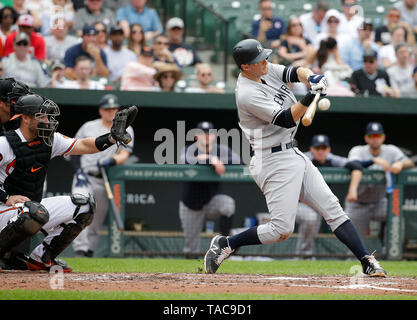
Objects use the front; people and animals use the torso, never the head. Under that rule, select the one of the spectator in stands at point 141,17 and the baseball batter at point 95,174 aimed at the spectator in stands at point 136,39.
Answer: the spectator in stands at point 141,17

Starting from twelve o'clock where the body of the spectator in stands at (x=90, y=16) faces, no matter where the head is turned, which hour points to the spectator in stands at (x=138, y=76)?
the spectator in stands at (x=138, y=76) is roughly at 11 o'clock from the spectator in stands at (x=90, y=16).

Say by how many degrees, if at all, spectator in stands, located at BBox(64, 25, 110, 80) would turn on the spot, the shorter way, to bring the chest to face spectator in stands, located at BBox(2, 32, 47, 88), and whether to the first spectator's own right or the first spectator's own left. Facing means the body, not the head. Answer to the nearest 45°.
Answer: approximately 45° to the first spectator's own right

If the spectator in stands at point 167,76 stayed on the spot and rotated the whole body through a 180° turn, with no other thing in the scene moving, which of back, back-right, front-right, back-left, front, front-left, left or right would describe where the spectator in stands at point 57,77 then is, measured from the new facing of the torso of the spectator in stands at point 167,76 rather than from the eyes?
left

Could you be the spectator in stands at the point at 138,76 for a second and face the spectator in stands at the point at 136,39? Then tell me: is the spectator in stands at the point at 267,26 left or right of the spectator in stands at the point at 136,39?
right

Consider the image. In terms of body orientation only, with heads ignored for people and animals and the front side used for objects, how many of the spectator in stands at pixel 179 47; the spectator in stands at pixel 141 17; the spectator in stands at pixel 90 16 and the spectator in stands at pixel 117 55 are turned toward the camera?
4

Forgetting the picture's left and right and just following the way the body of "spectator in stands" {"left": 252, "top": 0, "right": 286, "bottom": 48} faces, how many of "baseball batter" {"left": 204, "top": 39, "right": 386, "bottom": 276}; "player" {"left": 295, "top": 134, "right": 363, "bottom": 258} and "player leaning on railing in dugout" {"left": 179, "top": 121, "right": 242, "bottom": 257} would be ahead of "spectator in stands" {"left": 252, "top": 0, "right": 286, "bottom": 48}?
3

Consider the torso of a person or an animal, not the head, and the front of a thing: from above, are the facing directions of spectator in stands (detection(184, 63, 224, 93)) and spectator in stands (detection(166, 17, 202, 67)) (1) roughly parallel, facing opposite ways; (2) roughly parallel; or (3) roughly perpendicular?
roughly parallel

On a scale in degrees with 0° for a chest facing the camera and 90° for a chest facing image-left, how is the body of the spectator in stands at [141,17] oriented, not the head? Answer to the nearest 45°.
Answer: approximately 0°

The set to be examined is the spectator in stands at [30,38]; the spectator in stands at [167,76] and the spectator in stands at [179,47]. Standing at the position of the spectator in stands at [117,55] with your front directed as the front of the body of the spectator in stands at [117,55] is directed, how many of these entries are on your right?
1

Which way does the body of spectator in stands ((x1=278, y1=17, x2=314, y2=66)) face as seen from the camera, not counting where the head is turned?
toward the camera

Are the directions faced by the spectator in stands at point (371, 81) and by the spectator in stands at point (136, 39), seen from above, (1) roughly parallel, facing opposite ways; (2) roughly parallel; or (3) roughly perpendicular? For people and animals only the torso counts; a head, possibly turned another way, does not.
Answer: roughly parallel

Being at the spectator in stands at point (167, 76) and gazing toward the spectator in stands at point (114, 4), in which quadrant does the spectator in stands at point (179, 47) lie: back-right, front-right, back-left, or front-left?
front-right

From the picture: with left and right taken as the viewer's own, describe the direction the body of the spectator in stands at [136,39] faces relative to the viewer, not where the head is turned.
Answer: facing the viewer

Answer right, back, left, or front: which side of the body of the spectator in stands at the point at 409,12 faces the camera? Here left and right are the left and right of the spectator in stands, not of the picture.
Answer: front
